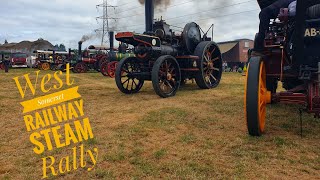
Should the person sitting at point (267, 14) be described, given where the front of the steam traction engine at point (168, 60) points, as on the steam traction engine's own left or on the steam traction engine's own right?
on the steam traction engine's own left

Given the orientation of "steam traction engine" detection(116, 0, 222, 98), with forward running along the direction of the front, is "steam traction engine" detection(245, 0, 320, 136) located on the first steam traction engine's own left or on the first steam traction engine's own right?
on the first steam traction engine's own left

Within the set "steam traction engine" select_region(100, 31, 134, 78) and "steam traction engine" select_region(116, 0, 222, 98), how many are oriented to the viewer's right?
0

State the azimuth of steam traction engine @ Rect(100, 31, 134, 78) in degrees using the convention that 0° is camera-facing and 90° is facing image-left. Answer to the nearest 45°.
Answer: approximately 45°

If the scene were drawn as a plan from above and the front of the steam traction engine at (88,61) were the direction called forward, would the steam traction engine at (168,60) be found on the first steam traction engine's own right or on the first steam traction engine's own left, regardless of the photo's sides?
on the first steam traction engine's own left

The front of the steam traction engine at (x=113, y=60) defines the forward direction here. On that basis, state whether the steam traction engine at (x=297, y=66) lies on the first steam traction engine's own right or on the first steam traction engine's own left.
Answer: on the first steam traction engine's own left
